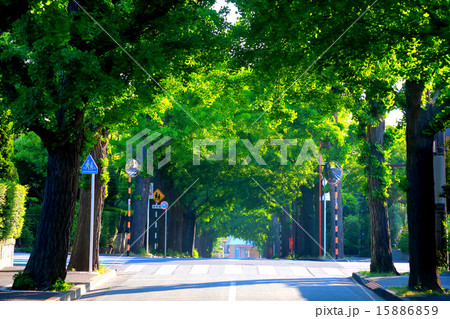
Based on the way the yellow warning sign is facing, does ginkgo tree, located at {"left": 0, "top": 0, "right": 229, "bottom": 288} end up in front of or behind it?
in front

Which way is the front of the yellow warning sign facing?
toward the camera

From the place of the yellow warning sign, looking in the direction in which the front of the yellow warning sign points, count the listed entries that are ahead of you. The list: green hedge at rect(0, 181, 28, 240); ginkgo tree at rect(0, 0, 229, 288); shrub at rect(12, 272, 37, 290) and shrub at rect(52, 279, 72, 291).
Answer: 4

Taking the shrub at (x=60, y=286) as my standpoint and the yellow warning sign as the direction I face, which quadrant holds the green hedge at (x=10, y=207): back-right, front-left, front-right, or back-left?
front-left

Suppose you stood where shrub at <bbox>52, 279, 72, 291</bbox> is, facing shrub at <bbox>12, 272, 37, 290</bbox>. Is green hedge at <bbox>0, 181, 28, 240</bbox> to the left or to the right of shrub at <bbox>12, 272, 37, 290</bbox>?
right

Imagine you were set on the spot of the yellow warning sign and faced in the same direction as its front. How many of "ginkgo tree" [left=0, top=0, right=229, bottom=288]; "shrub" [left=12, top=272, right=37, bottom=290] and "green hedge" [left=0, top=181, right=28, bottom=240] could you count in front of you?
3

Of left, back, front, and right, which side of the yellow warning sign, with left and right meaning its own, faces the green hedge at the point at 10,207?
front

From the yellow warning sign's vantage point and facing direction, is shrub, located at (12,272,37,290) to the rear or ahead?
ahead

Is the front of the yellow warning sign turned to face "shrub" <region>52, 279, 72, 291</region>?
yes
